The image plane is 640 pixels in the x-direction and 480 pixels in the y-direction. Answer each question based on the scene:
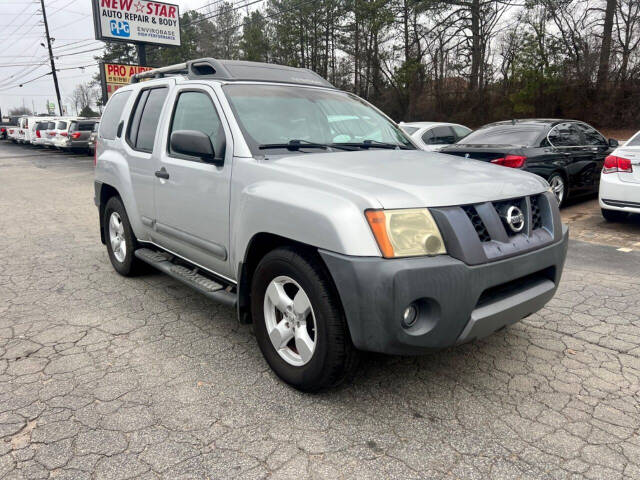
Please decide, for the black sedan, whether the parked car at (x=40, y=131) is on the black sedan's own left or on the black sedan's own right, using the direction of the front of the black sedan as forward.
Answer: on the black sedan's own left

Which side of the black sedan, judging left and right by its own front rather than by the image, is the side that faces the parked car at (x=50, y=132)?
left

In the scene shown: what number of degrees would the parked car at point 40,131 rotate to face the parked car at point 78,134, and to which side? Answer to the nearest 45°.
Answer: approximately 135° to its right

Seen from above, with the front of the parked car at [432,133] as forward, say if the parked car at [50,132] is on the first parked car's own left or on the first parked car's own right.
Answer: on the first parked car's own left

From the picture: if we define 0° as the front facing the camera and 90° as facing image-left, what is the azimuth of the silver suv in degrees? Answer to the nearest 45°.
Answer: approximately 315°

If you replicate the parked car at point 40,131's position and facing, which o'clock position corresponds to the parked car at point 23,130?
the parked car at point 23,130 is roughly at 10 o'clock from the parked car at point 40,131.

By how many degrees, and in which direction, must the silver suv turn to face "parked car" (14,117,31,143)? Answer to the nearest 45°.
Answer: approximately 180°

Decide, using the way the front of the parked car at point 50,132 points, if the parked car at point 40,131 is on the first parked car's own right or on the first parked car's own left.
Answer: on the first parked car's own left

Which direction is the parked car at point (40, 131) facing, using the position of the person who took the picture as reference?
facing away from the viewer and to the right of the viewer

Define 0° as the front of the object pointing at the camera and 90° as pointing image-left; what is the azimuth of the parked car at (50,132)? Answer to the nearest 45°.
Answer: approximately 225°

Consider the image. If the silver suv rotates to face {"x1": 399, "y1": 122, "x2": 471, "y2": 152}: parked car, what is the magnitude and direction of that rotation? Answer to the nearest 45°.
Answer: approximately 135° to its left

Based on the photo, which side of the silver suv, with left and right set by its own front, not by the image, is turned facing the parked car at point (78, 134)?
back

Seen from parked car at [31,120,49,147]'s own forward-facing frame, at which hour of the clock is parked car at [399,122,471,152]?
parked car at [399,122,471,152] is roughly at 4 o'clock from parked car at [31,120,49,147].
